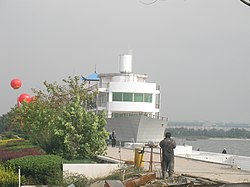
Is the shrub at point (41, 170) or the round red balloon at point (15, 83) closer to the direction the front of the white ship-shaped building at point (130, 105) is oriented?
the shrub

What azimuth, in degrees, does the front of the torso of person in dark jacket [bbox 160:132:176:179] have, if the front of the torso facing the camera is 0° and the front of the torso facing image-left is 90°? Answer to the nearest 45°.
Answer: approximately 180°

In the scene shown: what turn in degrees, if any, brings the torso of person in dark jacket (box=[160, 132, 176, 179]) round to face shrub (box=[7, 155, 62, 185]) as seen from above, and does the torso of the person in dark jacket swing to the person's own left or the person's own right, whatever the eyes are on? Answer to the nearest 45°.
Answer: approximately 45° to the person's own left

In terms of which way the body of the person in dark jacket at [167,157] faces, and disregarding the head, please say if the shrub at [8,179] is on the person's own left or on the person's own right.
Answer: on the person's own left

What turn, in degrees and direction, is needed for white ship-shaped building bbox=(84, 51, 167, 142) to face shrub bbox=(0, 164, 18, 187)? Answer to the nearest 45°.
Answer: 0° — it already faces it

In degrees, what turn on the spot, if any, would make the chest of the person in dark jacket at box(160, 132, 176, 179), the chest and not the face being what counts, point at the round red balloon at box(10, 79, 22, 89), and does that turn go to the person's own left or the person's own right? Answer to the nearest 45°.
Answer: approximately 45° to the person's own left

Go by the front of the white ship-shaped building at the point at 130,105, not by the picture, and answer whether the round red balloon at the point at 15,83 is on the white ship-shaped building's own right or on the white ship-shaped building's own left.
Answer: on the white ship-shaped building's own right

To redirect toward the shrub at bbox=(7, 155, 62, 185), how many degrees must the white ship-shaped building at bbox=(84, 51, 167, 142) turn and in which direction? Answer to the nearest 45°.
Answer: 0° — it already faces it
